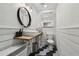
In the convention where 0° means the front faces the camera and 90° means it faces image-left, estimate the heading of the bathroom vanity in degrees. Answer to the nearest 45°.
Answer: approximately 315°

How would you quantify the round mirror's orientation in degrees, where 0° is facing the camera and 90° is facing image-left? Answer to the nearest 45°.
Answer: approximately 315°

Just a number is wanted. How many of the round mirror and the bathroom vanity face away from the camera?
0
